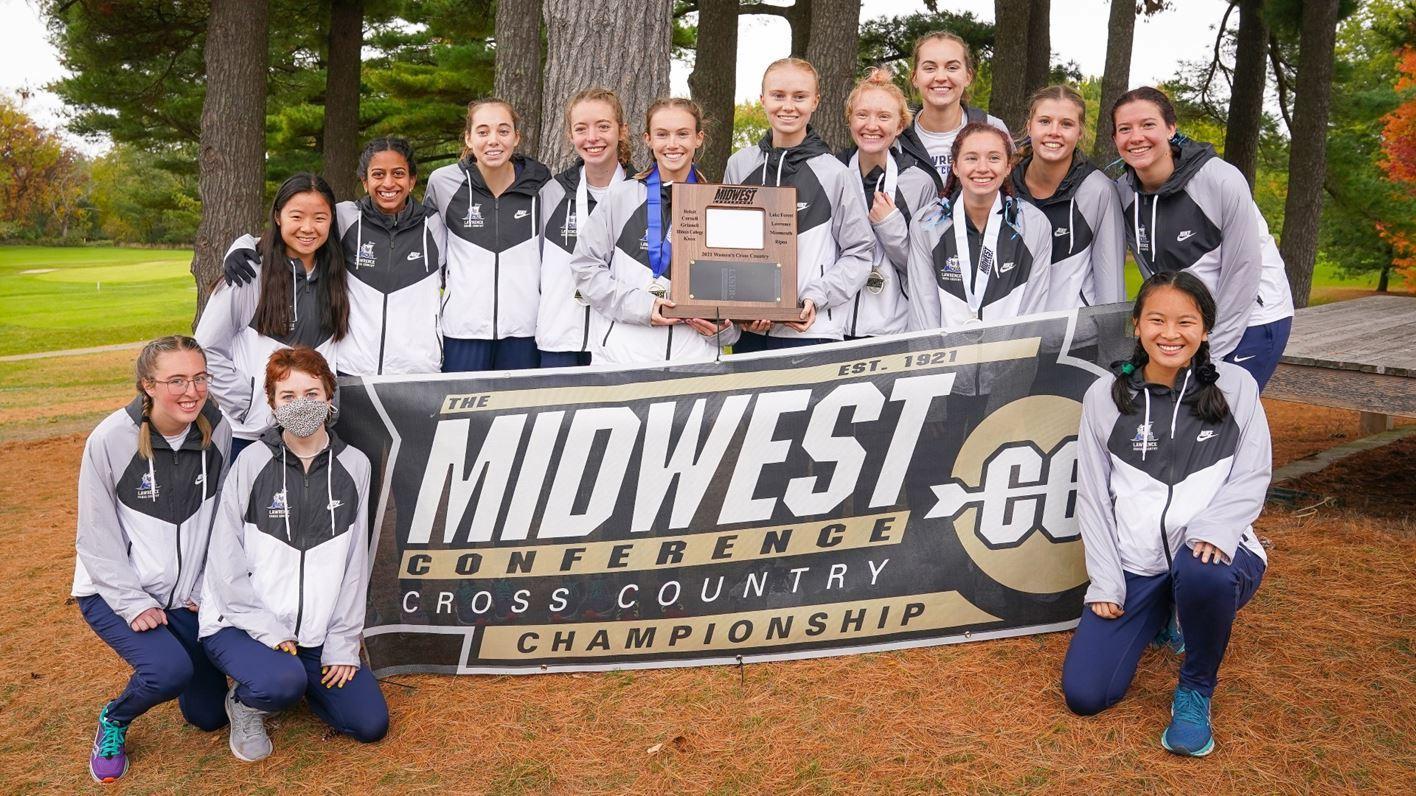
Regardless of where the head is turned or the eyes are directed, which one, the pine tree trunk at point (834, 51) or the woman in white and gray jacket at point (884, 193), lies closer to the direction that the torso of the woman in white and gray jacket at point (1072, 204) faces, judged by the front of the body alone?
the woman in white and gray jacket

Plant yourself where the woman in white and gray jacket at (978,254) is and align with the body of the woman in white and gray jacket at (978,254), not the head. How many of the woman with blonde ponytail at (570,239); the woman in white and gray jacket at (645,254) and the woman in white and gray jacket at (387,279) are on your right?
3

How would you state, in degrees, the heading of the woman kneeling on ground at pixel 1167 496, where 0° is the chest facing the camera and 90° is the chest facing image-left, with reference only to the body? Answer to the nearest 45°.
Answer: approximately 0°

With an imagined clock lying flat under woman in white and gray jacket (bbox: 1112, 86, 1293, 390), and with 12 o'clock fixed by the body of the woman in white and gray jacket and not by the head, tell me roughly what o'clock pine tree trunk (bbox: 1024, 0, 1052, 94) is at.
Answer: The pine tree trunk is roughly at 4 o'clock from the woman in white and gray jacket.

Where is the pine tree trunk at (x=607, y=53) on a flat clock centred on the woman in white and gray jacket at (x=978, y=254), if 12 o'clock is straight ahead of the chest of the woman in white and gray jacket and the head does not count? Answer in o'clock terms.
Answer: The pine tree trunk is roughly at 4 o'clock from the woman in white and gray jacket.

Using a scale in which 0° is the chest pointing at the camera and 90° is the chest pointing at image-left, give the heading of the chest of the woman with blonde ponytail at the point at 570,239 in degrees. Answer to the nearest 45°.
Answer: approximately 0°

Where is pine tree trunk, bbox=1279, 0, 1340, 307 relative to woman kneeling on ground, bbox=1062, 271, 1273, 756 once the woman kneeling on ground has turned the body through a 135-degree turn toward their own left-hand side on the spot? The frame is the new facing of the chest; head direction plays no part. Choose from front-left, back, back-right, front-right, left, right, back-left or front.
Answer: front-left
